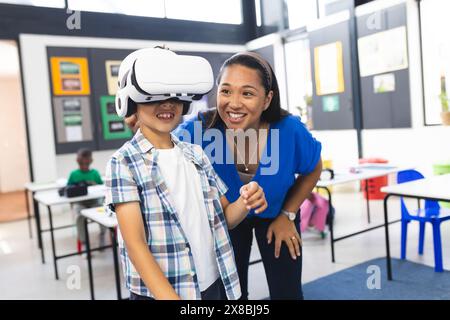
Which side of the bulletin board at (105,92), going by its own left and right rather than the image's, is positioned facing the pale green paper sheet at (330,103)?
left

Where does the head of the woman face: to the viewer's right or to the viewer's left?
to the viewer's left

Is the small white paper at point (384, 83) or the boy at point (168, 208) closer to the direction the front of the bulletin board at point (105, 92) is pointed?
the boy

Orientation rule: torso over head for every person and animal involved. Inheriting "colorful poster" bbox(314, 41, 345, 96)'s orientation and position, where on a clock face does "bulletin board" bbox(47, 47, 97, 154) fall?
The bulletin board is roughly at 1 o'clock from the colorful poster.

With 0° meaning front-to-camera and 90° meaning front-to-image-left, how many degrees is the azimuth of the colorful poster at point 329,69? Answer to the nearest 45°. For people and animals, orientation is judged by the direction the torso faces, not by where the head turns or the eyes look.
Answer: approximately 45°

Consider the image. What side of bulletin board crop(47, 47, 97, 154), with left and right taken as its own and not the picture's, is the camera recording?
front

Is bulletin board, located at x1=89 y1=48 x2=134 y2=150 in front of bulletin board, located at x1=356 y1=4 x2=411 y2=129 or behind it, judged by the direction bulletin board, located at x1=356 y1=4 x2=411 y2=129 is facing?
in front

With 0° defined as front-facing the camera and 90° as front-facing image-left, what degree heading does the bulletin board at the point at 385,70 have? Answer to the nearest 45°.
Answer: approximately 45°

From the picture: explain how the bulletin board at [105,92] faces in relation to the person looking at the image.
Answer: facing the viewer

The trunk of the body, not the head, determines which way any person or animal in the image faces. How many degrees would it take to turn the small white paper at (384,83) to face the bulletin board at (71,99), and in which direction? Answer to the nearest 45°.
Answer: approximately 45° to its right

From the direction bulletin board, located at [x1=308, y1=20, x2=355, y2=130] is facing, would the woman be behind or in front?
in front

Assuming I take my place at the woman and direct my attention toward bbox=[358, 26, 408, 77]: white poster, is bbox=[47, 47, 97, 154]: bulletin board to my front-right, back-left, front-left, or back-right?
front-left

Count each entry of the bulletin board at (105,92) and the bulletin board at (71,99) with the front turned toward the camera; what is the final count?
2

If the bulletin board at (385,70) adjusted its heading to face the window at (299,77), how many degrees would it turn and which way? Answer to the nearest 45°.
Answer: approximately 45° to its right

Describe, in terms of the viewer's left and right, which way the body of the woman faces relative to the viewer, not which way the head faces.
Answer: facing the viewer and to the left of the viewer

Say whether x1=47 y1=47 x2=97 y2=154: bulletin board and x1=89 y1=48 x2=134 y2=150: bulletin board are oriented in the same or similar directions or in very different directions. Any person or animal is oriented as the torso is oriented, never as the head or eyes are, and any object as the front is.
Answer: same or similar directions
